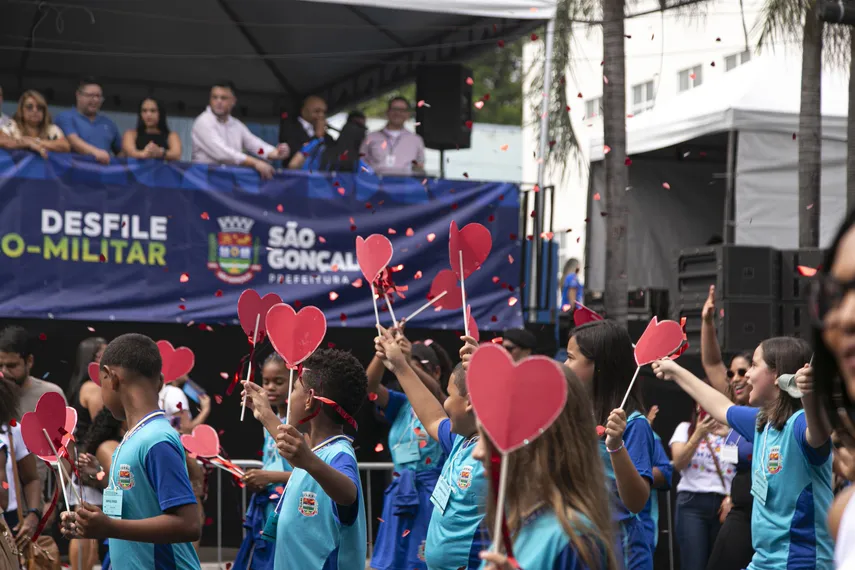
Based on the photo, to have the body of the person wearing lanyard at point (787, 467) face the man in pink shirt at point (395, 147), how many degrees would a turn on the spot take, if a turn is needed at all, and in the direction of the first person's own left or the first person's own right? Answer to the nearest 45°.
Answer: approximately 90° to the first person's own right

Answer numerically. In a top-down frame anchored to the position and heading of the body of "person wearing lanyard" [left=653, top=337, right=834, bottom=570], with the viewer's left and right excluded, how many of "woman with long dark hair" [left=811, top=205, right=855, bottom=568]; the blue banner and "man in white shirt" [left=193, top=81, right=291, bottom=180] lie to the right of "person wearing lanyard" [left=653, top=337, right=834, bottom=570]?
2

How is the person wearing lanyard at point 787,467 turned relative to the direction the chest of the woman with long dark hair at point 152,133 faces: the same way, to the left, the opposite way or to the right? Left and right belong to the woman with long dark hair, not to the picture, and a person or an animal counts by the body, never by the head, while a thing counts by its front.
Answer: to the right

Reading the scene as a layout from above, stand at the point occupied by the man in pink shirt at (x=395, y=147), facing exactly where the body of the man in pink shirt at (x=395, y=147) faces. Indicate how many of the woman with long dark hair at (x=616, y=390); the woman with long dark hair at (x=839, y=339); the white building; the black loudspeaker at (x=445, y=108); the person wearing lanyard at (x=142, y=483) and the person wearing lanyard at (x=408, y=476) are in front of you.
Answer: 4

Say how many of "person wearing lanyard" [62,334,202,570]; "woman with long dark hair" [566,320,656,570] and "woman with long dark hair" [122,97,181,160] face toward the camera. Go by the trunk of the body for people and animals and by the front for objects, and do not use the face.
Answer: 1

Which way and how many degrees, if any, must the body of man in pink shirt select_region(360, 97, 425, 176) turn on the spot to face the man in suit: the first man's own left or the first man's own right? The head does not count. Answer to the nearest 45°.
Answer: approximately 90° to the first man's own right

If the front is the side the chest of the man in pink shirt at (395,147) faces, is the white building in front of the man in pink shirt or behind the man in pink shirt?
behind

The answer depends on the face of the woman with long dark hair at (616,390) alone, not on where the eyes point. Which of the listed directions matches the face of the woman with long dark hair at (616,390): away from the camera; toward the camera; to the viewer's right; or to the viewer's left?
to the viewer's left
